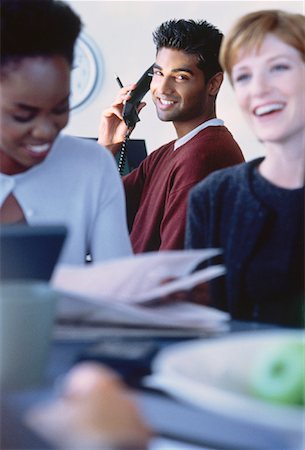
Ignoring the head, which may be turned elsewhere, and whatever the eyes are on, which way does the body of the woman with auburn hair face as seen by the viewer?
toward the camera

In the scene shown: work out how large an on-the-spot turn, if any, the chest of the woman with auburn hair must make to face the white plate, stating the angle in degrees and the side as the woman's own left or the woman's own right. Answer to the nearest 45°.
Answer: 0° — they already face it

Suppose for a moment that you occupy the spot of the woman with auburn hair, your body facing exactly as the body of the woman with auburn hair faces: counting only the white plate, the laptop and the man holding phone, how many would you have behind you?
1

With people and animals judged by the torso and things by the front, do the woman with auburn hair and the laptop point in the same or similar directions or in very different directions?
very different directions

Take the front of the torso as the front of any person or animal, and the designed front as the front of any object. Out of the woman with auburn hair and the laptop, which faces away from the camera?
the laptop

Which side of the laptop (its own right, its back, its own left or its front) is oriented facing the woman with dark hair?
front

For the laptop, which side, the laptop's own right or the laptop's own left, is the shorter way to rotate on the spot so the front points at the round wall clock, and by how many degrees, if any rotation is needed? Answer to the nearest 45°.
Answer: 0° — it already faces it

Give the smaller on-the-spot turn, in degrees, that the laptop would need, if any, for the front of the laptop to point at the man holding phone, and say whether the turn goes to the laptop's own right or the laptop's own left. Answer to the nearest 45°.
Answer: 0° — it already faces them

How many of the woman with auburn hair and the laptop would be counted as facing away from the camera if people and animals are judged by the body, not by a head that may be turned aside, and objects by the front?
1

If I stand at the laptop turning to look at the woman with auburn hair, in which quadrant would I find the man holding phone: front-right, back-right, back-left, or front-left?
front-left

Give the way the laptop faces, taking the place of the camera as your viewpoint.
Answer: facing away from the viewer

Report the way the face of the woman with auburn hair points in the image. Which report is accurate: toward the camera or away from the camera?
toward the camera

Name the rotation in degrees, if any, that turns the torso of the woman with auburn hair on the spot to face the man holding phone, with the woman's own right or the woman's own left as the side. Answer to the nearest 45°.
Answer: approximately 180°

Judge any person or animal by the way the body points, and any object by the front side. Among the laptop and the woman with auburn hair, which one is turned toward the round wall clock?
the laptop

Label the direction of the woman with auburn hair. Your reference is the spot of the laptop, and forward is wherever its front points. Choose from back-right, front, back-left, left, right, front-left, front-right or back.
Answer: front-right

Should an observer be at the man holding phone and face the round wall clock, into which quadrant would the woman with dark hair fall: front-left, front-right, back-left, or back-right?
back-left
